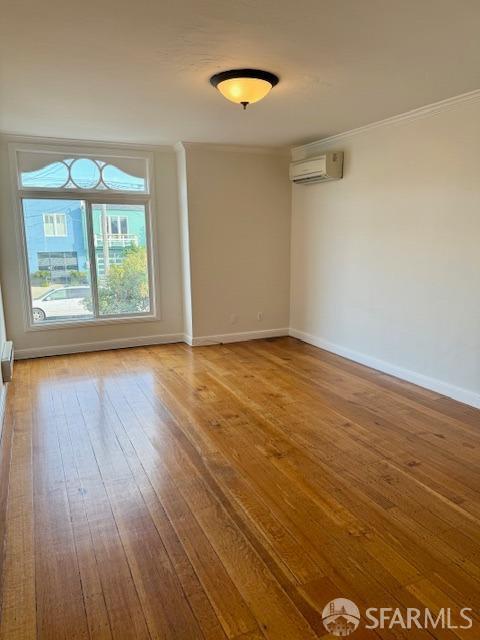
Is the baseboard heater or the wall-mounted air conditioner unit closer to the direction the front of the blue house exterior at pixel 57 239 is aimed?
the baseboard heater

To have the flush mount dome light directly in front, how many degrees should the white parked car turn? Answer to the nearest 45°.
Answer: approximately 135° to its left

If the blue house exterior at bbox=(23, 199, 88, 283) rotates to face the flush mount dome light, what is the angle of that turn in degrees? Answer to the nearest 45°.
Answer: approximately 45° to its left

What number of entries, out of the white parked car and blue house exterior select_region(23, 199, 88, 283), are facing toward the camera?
1

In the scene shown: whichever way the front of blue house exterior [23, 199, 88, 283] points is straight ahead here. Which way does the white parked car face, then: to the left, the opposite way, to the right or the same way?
to the right

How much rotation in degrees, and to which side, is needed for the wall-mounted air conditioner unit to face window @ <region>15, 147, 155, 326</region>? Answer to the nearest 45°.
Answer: approximately 45° to its right

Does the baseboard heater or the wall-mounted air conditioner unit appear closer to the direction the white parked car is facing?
the baseboard heater

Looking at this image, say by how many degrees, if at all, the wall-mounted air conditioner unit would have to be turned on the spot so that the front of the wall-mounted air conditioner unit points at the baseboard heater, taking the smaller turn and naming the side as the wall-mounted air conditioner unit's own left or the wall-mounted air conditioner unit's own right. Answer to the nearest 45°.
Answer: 0° — it already faces it

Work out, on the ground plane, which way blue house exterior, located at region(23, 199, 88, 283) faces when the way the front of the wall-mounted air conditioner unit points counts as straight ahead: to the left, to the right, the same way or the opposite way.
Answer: to the left

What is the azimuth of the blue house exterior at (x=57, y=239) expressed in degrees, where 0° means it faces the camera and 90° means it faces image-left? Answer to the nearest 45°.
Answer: approximately 0°

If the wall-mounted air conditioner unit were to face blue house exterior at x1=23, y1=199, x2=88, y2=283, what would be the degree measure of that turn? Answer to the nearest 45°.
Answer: approximately 45° to its right

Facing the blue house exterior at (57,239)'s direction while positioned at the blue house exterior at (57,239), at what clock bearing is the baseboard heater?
The baseboard heater is roughly at 1 o'clock from the blue house exterior.

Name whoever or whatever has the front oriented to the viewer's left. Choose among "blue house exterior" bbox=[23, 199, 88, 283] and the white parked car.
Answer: the white parked car

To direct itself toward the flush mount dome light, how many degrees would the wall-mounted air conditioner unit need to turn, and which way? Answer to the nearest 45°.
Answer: approximately 45° to its left

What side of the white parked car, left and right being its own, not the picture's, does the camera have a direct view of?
left
